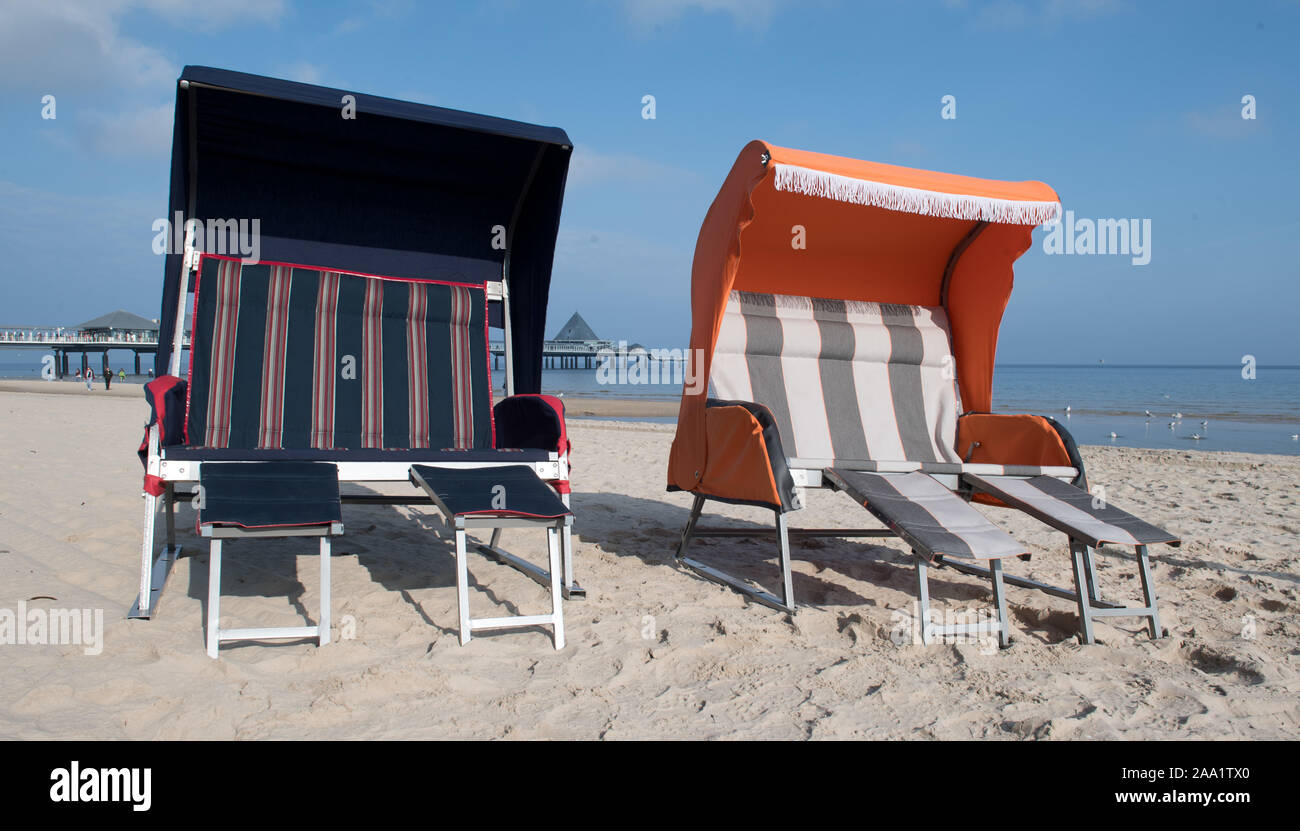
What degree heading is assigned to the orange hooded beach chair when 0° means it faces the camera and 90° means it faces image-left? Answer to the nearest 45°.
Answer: approximately 315°

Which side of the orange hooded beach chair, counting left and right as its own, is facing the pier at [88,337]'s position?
back
